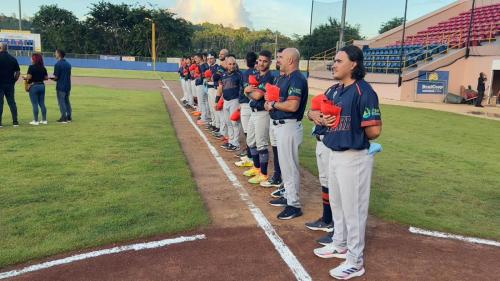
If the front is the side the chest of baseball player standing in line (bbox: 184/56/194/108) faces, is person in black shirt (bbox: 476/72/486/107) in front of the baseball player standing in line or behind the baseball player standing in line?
behind

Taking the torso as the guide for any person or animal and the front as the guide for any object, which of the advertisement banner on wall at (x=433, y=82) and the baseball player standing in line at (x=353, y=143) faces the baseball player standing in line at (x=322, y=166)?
the advertisement banner on wall

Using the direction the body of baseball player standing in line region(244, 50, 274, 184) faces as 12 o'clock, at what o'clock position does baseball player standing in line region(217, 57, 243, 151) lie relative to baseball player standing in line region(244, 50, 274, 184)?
baseball player standing in line region(217, 57, 243, 151) is roughly at 4 o'clock from baseball player standing in line region(244, 50, 274, 184).

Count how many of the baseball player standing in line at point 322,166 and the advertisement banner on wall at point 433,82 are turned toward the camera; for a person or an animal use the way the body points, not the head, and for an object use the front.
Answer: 1

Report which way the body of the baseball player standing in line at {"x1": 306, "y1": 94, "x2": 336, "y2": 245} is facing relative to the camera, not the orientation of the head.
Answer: to the viewer's left

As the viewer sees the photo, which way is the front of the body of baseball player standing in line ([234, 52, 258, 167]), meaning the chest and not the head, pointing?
to the viewer's left
